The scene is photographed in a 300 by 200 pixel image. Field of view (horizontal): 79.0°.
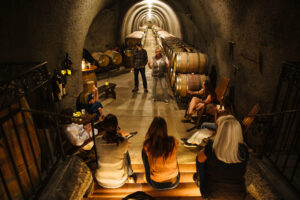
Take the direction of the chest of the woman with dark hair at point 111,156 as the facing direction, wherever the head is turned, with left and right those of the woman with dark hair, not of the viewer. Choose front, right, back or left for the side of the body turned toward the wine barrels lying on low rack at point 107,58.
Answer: front

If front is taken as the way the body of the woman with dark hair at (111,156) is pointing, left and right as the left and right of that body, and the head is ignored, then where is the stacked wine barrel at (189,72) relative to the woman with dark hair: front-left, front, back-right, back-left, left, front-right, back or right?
front-right

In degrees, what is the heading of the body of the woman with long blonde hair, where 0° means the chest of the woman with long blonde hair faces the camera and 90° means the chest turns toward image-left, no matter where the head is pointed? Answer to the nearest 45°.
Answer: approximately 180°

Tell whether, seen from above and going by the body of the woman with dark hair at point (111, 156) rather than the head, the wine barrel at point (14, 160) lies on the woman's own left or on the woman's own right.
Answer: on the woman's own left

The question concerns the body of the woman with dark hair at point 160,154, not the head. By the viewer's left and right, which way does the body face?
facing away from the viewer

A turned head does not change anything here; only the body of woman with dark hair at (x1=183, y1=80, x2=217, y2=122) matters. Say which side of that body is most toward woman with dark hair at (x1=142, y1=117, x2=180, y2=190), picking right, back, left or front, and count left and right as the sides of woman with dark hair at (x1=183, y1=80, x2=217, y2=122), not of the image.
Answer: left

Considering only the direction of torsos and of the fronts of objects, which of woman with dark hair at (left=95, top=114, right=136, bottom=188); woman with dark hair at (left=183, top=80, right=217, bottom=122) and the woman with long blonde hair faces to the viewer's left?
woman with dark hair at (left=183, top=80, right=217, bottom=122)

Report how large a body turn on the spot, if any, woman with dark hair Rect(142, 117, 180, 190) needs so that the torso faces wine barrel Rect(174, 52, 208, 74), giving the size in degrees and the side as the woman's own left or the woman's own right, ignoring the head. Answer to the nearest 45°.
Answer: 0° — they already face it

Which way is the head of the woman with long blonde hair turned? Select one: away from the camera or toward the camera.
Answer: away from the camera

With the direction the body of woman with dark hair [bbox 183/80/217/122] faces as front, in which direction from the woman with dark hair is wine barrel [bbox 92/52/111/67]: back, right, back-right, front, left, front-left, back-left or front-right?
front-right

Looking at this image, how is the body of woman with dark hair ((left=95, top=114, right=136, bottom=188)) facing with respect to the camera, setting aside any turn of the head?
away from the camera

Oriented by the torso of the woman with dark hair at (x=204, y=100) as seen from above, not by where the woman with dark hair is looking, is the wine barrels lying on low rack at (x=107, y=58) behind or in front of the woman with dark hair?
in front

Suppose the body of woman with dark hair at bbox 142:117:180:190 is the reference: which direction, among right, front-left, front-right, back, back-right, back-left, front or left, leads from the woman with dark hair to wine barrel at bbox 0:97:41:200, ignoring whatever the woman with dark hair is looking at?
left

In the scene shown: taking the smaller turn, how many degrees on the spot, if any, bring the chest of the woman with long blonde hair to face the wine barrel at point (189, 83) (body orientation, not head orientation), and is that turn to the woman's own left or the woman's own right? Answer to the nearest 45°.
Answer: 0° — they already face it

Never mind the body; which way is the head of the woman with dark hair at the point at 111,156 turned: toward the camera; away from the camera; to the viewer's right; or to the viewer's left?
away from the camera

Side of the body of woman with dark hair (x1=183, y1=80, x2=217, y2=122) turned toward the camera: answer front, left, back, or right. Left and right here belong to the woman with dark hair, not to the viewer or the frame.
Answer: left
